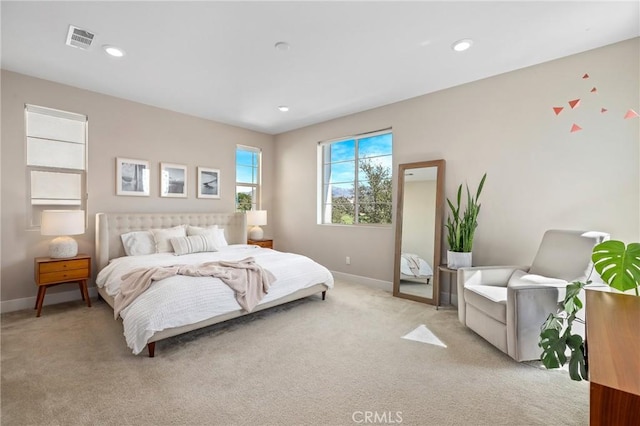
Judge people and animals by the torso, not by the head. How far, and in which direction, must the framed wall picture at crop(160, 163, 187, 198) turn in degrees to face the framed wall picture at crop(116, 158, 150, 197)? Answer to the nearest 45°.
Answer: approximately 135° to its right

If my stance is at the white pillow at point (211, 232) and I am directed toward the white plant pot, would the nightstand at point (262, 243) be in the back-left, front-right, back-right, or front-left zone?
front-left

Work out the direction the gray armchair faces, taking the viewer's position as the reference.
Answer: facing the viewer and to the left of the viewer

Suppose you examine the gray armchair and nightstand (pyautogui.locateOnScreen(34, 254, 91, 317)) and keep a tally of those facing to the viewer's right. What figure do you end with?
0

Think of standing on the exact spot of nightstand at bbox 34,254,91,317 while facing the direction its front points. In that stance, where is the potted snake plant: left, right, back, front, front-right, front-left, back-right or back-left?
front-left

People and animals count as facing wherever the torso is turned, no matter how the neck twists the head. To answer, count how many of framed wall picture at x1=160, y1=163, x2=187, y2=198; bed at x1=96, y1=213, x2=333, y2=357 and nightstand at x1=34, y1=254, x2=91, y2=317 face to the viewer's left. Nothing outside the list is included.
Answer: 0

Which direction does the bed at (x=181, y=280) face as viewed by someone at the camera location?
facing the viewer and to the right of the viewer

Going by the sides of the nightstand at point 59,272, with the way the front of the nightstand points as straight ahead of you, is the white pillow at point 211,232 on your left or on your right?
on your left

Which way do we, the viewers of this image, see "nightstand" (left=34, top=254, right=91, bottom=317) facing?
facing the viewer

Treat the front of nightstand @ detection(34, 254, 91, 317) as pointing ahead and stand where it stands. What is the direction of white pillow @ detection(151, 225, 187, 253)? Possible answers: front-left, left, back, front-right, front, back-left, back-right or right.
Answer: left

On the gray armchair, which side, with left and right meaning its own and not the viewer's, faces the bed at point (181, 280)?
front
